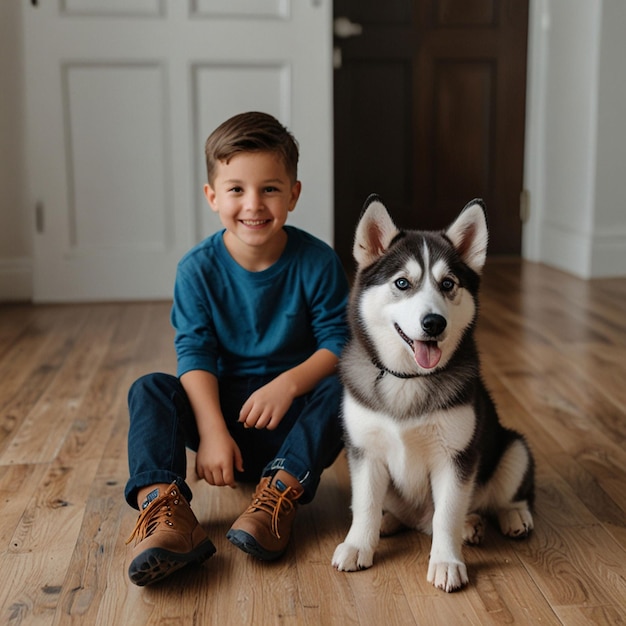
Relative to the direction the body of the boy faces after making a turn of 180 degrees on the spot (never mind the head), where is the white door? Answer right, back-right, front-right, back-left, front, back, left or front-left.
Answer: front

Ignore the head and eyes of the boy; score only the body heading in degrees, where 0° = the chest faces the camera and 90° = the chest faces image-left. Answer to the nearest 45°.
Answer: approximately 0°
